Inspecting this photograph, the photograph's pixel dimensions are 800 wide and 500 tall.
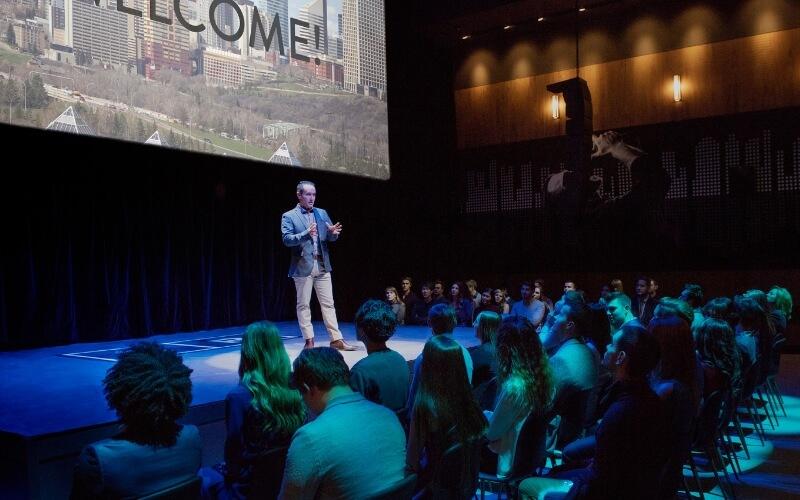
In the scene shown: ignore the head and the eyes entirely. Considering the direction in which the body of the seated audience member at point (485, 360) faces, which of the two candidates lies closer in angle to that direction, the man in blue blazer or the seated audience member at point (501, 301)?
the man in blue blazer

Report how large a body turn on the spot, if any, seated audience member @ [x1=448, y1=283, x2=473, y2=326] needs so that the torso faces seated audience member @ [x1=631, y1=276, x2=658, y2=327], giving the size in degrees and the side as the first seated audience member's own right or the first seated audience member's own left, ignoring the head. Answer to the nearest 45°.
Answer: approximately 135° to the first seated audience member's own left

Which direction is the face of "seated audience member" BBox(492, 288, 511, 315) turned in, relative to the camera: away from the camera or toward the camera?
toward the camera

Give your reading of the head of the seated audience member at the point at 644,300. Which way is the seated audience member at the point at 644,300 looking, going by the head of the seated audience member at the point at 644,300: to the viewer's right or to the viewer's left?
to the viewer's left

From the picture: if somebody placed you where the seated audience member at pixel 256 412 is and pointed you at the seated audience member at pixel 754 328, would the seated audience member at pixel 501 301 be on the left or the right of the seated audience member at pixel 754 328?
left

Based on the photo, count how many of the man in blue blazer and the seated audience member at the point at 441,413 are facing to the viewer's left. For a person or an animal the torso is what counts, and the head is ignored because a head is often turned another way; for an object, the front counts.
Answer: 0

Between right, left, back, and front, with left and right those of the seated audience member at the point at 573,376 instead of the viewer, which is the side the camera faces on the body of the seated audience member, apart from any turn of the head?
left

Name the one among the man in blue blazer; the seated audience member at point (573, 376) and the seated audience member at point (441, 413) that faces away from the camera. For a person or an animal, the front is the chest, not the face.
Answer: the seated audience member at point (441, 413)

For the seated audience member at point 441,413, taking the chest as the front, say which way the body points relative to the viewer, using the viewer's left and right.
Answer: facing away from the viewer

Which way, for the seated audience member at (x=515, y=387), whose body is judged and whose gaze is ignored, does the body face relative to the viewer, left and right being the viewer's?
facing away from the viewer and to the left of the viewer

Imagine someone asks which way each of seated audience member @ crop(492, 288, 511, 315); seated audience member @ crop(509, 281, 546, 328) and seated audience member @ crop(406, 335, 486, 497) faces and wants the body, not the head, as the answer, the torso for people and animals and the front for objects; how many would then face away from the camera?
1

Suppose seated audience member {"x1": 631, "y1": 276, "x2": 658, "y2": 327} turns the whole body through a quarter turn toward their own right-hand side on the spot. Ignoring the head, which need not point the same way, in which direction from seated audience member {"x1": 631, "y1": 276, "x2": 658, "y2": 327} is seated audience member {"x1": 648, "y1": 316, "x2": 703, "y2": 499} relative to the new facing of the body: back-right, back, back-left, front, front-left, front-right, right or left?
back-left

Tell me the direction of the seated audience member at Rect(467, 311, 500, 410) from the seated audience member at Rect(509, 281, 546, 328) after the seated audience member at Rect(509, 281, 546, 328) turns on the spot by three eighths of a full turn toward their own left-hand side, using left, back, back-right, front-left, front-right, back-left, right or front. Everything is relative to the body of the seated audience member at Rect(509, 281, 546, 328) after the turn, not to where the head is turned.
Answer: right

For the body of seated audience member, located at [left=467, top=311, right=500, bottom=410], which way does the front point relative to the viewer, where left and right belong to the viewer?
facing away from the viewer and to the left of the viewer

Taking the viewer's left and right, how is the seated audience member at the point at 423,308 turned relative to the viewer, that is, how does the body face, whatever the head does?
facing the viewer and to the left of the viewer

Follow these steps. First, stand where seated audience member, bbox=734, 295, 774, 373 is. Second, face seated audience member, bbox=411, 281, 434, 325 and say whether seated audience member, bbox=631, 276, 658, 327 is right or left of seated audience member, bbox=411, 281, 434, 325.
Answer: right

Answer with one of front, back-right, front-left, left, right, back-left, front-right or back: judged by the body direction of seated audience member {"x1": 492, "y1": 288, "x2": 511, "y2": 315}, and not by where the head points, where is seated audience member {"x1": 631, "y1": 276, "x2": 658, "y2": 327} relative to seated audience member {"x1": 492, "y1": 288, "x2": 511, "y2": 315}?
back-left

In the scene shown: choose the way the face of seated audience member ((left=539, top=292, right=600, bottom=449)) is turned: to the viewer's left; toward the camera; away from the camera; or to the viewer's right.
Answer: to the viewer's left
